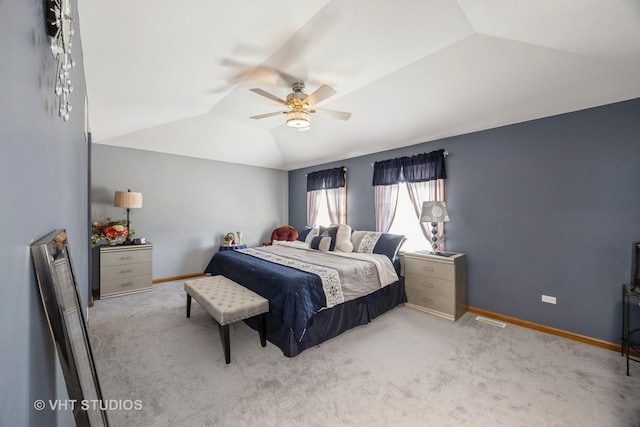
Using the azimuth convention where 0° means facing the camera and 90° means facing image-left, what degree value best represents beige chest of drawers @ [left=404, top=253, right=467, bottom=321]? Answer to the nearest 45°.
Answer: approximately 45°

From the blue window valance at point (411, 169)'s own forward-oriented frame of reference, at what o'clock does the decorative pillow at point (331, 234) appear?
The decorative pillow is roughly at 1 o'clock from the blue window valance.

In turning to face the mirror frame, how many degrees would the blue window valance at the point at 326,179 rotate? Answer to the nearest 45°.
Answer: approximately 45° to its left

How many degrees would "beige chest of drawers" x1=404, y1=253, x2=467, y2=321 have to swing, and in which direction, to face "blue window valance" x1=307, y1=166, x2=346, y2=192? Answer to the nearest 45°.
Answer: approximately 90° to its right

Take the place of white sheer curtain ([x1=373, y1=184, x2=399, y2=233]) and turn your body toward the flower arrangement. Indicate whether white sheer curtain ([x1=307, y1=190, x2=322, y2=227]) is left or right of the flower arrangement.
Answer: right

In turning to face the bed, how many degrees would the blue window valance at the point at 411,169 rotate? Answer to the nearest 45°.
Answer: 0° — it already faces it

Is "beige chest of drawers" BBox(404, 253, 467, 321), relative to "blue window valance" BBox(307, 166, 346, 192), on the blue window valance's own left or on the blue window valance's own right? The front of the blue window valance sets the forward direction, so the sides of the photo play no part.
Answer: on the blue window valance's own left
